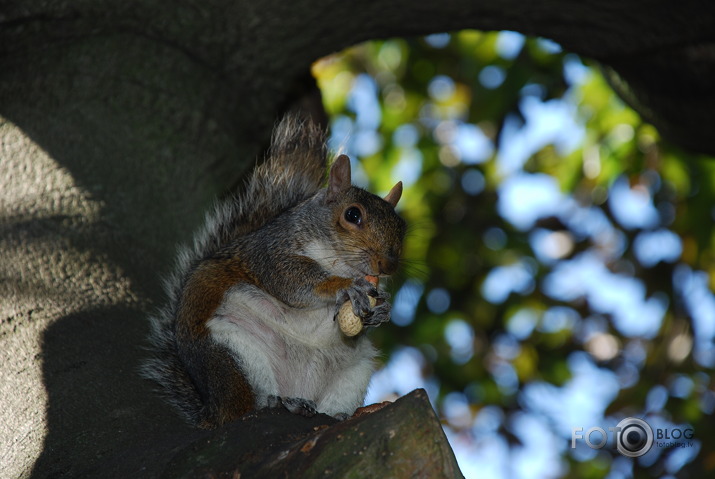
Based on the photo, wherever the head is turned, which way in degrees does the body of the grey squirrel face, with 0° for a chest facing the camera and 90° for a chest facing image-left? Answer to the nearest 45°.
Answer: approximately 315°
